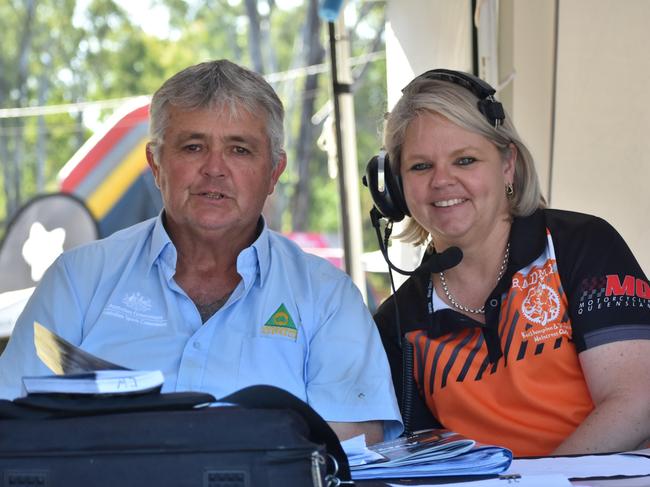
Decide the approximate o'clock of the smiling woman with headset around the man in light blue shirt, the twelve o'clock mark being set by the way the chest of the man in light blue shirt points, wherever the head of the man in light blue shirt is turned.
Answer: The smiling woman with headset is roughly at 9 o'clock from the man in light blue shirt.

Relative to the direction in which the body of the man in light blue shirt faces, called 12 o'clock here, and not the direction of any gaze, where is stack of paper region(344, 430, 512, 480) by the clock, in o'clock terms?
The stack of paper is roughly at 11 o'clock from the man in light blue shirt.

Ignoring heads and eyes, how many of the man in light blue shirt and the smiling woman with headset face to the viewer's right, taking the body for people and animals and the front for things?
0

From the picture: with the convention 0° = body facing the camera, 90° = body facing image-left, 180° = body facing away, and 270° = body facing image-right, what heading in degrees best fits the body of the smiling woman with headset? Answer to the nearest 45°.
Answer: approximately 45°

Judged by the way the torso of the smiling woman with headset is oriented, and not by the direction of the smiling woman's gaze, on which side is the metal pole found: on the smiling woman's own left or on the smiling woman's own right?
on the smiling woman's own right

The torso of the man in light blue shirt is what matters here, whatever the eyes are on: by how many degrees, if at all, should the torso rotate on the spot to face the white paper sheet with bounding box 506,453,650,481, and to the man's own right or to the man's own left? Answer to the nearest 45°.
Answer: approximately 45° to the man's own left

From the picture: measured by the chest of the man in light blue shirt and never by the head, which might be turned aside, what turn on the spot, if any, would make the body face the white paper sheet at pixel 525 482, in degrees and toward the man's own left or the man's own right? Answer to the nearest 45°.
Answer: approximately 45° to the man's own left

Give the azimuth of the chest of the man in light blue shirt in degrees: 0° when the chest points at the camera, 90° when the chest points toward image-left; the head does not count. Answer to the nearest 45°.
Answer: approximately 0°

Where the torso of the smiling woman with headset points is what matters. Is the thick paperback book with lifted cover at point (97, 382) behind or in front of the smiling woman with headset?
in front

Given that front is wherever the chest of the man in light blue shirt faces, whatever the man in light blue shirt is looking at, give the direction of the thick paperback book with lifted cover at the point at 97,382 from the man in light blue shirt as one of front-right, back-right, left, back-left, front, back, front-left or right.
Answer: front

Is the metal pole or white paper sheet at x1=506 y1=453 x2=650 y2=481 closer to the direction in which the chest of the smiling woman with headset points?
the white paper sheet

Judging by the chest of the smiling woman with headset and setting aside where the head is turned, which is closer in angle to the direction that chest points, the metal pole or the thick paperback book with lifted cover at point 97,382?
the thick paperback book with lifted cover
